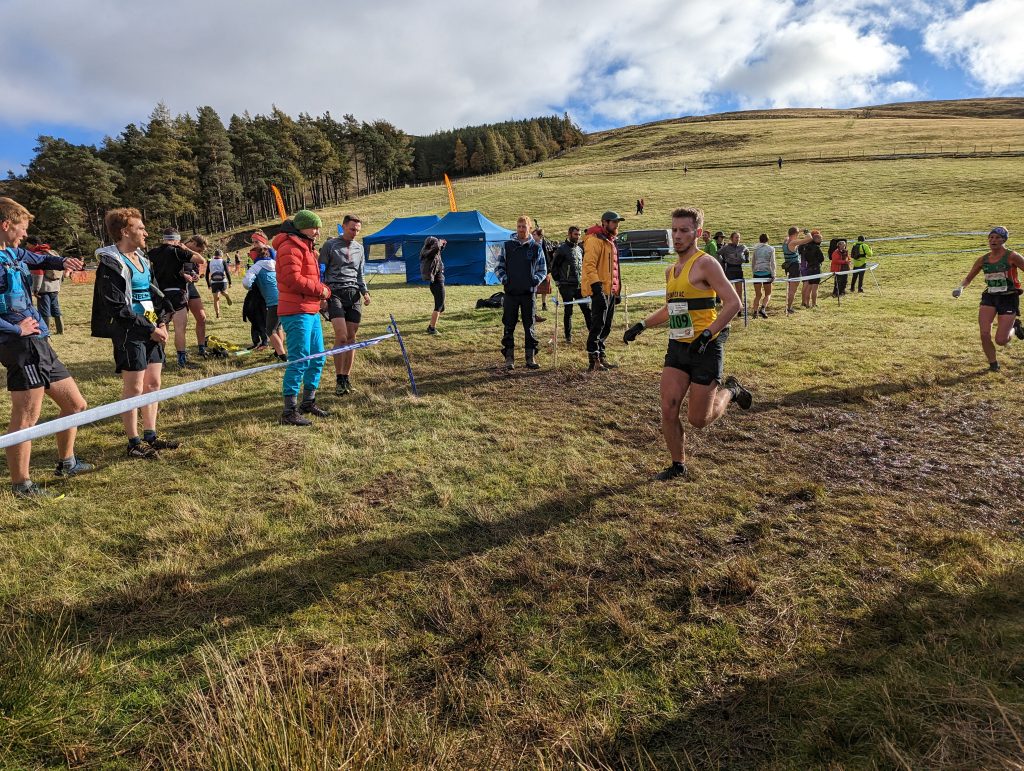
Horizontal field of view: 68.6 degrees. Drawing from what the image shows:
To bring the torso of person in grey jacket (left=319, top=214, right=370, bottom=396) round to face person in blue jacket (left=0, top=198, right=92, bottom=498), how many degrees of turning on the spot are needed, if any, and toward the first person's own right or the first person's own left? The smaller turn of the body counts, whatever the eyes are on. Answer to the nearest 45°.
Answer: approximately 90° to the first person's own right

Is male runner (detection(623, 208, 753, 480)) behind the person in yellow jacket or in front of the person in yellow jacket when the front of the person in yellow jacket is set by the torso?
in front

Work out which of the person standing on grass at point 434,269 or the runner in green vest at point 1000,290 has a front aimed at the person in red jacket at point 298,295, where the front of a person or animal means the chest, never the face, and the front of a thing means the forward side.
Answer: the runner in green vest at point 1000,290

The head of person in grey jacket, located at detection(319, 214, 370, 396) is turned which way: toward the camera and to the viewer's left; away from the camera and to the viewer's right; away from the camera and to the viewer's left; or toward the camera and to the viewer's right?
toward the camera and to the viewer's right

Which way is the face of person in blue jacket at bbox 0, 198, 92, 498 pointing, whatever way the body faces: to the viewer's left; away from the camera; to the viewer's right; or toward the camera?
to the viewer's right

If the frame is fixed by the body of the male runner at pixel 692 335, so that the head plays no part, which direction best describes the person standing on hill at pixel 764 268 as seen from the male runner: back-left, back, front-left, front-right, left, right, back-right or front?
back-right

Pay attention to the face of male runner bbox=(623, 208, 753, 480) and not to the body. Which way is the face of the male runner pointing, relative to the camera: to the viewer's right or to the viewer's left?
to the viewer's left

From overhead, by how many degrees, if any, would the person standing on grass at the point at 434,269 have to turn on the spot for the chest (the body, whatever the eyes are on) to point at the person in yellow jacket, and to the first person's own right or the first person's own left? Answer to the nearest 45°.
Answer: approximately 45° to the first person's own right

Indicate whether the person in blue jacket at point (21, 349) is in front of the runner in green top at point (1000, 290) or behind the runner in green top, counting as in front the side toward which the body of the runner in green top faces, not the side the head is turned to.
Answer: in front

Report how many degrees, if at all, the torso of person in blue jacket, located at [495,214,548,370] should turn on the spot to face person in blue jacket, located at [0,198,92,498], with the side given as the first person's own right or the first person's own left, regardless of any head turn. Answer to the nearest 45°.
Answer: approximately 45° to the first person's own right

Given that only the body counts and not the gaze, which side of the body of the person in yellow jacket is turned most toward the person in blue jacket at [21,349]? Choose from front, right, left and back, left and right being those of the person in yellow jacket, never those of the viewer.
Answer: right

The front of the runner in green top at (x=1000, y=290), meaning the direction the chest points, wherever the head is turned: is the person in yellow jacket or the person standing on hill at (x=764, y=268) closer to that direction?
the person in yellow jacket

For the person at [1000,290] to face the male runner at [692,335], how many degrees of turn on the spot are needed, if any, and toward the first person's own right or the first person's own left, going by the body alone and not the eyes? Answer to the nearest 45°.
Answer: approximately 45° to the first person's own left
